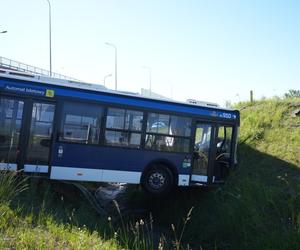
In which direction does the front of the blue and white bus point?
to the viewer's right
